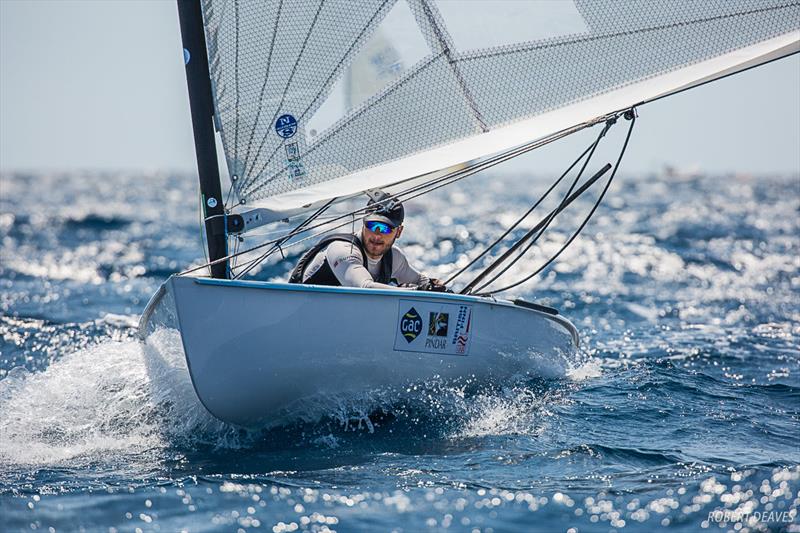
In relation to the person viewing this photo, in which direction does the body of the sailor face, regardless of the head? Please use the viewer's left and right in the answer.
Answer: facing the viewer and to the right of the viewer

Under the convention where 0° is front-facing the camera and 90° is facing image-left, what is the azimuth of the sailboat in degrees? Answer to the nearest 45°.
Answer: approximately 45°
